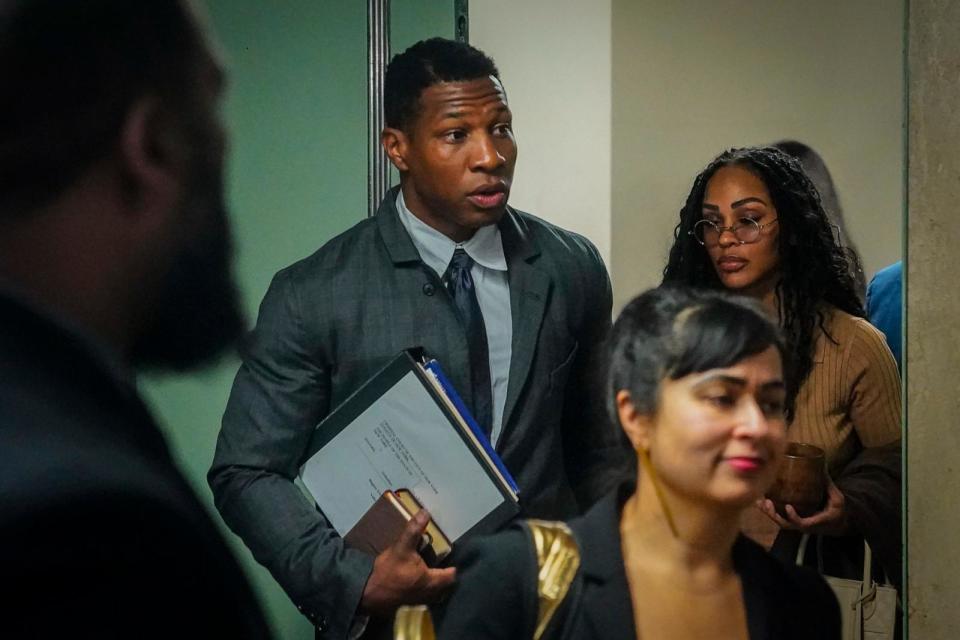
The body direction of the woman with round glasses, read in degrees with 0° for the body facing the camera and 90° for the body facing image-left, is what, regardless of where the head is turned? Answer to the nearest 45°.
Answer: approximately 45°

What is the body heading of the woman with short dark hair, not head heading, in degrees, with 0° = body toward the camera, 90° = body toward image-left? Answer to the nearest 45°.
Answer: approximately 315°

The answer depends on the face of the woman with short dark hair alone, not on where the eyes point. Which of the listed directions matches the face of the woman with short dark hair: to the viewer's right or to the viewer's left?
to the viewer's right

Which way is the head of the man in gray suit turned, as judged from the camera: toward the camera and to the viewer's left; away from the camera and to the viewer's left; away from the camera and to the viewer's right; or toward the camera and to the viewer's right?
toward the camera and to the viewer's right
